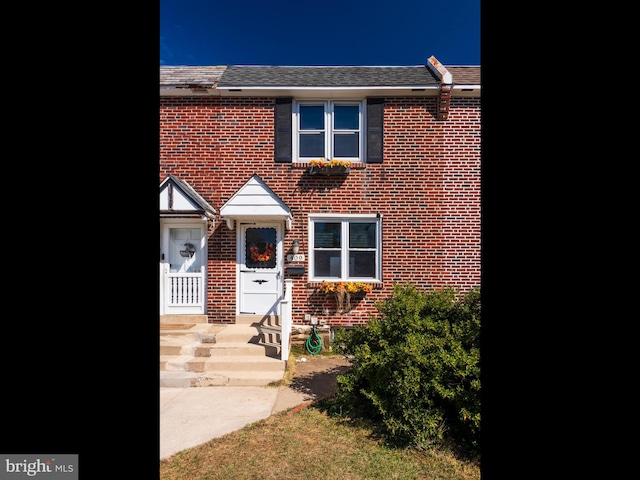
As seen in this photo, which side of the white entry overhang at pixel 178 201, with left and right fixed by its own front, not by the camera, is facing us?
front

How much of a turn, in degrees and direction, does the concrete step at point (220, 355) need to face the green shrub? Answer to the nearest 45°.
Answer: approximately 45° to its left

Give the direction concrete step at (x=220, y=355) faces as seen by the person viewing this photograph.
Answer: facing the viewer

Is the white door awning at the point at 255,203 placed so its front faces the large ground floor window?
no

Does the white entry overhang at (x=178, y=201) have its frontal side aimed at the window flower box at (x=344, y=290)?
no

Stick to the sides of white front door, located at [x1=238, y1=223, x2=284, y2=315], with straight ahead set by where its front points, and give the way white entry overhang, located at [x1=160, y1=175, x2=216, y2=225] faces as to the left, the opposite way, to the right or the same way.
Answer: the same way

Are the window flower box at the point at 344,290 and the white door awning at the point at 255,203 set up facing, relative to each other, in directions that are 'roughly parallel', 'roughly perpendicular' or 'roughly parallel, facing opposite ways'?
roughly parallel

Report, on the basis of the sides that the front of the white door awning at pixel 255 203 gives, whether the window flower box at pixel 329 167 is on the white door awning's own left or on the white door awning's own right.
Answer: on the white door awning's own left

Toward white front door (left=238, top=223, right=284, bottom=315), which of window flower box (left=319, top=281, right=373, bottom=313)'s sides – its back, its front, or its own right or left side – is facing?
right

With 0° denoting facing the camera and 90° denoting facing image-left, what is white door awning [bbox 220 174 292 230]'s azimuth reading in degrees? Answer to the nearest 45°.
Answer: approximately 0°
